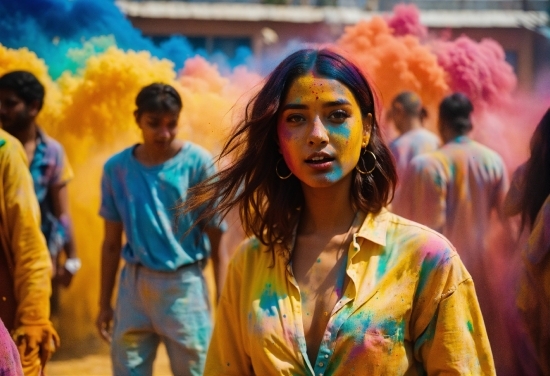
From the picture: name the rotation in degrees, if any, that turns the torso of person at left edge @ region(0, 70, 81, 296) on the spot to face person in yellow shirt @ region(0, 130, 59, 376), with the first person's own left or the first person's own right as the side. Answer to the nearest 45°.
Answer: approximately 45° to the first person's own left

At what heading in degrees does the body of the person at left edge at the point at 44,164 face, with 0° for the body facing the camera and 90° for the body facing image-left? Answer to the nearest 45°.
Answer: approximately 45°

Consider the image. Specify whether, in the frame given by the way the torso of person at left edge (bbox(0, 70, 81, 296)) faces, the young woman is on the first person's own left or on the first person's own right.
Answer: on the first person's own left
